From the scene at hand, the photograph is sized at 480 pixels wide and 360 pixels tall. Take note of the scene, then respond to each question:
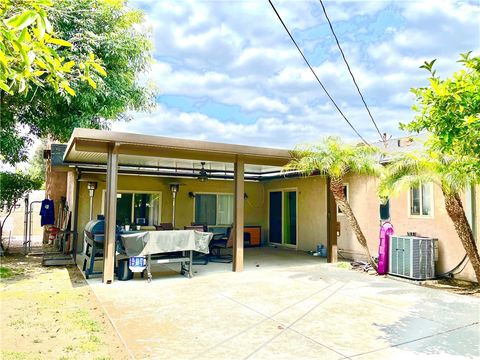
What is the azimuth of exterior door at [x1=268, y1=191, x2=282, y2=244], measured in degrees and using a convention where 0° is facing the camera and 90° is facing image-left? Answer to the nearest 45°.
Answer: approximately 45°

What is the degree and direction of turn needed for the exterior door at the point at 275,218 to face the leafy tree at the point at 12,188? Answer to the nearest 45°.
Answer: approximately 45° to its right

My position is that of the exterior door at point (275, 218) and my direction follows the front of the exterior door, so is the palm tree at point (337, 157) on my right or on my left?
on my left

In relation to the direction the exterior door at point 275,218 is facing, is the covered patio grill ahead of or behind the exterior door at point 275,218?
ahead
